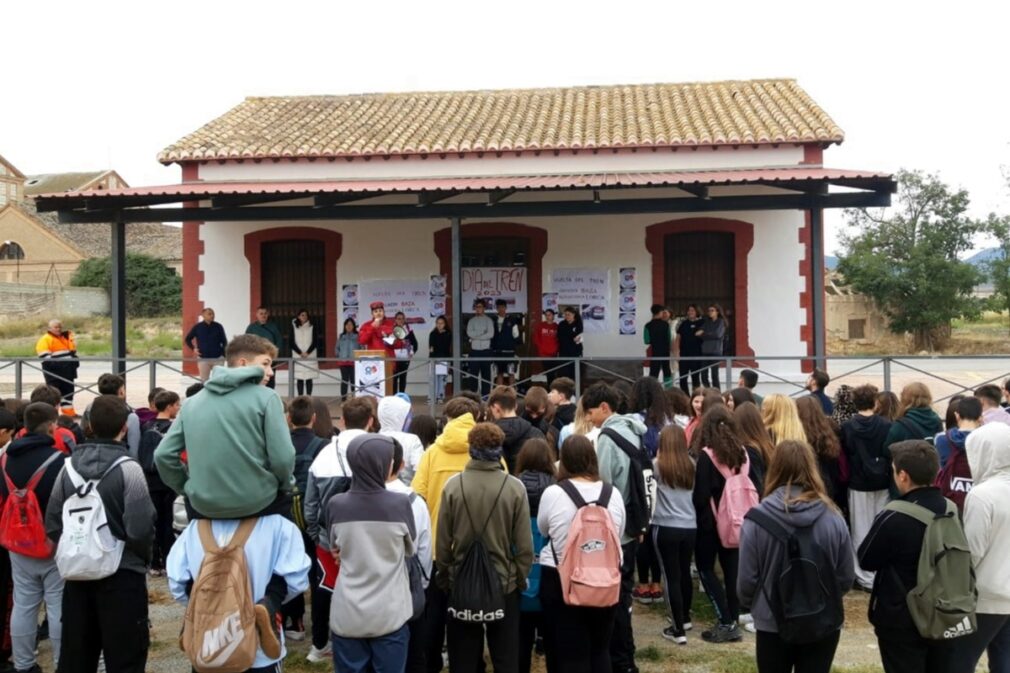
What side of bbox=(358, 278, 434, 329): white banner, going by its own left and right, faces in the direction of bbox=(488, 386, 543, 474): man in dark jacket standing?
front

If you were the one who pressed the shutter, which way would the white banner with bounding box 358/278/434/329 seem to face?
facing the viewer

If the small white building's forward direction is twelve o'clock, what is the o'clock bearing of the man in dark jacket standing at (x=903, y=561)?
The man in dark jacket standing is roughly at 12 o'clock from the small white building.

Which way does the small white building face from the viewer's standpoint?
toward the camera

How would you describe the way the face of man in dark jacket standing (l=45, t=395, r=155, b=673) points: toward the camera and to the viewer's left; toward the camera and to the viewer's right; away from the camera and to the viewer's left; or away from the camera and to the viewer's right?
away from the camera and to the viewer's right

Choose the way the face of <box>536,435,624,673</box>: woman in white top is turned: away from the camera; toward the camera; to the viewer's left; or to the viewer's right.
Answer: away from the camera

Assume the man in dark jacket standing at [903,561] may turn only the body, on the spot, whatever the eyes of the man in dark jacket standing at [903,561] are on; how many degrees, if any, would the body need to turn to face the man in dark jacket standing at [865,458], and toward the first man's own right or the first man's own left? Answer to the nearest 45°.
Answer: approximately 45° to the first man's own right

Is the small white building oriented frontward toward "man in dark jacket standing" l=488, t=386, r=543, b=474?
yes

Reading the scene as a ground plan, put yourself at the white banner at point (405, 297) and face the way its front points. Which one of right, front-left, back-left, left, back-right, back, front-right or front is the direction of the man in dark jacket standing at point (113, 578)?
front

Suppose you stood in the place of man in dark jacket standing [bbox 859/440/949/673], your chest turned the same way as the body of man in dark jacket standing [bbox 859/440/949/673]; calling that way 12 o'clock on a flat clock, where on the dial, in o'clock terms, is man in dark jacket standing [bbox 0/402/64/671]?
man in dark jacket standing [bbox 0/402/64/671] is roughly at 10 o'clock from man in dark jacket standing [bbox 859/440/949/673].

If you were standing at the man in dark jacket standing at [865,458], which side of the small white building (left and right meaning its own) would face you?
front

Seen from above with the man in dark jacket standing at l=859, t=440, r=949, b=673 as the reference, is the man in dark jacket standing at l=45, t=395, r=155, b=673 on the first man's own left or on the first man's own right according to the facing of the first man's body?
on the first man's own left

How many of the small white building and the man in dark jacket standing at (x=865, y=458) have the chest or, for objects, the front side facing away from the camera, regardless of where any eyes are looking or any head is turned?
1

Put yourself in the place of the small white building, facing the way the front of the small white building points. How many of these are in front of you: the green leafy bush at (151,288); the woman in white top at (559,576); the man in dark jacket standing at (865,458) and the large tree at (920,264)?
2

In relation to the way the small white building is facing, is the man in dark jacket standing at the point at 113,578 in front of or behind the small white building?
in front

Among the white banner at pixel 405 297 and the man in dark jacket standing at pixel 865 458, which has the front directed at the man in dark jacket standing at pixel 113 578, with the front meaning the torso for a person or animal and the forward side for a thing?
the white banner

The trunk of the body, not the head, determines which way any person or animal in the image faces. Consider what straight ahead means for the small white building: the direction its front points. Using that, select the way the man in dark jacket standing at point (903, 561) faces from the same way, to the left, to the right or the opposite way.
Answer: the opposite way

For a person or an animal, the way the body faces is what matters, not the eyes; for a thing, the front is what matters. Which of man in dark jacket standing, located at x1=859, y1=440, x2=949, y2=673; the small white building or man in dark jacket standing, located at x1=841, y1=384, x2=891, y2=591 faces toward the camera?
the small white building

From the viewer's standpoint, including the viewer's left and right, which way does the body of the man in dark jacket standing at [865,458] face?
facing away from the viewer

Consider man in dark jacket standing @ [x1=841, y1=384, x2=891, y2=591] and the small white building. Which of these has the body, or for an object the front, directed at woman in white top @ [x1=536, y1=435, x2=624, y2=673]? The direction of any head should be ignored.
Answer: the small white building

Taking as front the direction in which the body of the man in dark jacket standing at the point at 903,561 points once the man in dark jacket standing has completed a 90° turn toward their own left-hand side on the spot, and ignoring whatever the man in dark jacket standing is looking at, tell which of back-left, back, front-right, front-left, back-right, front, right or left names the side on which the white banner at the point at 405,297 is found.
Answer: right
